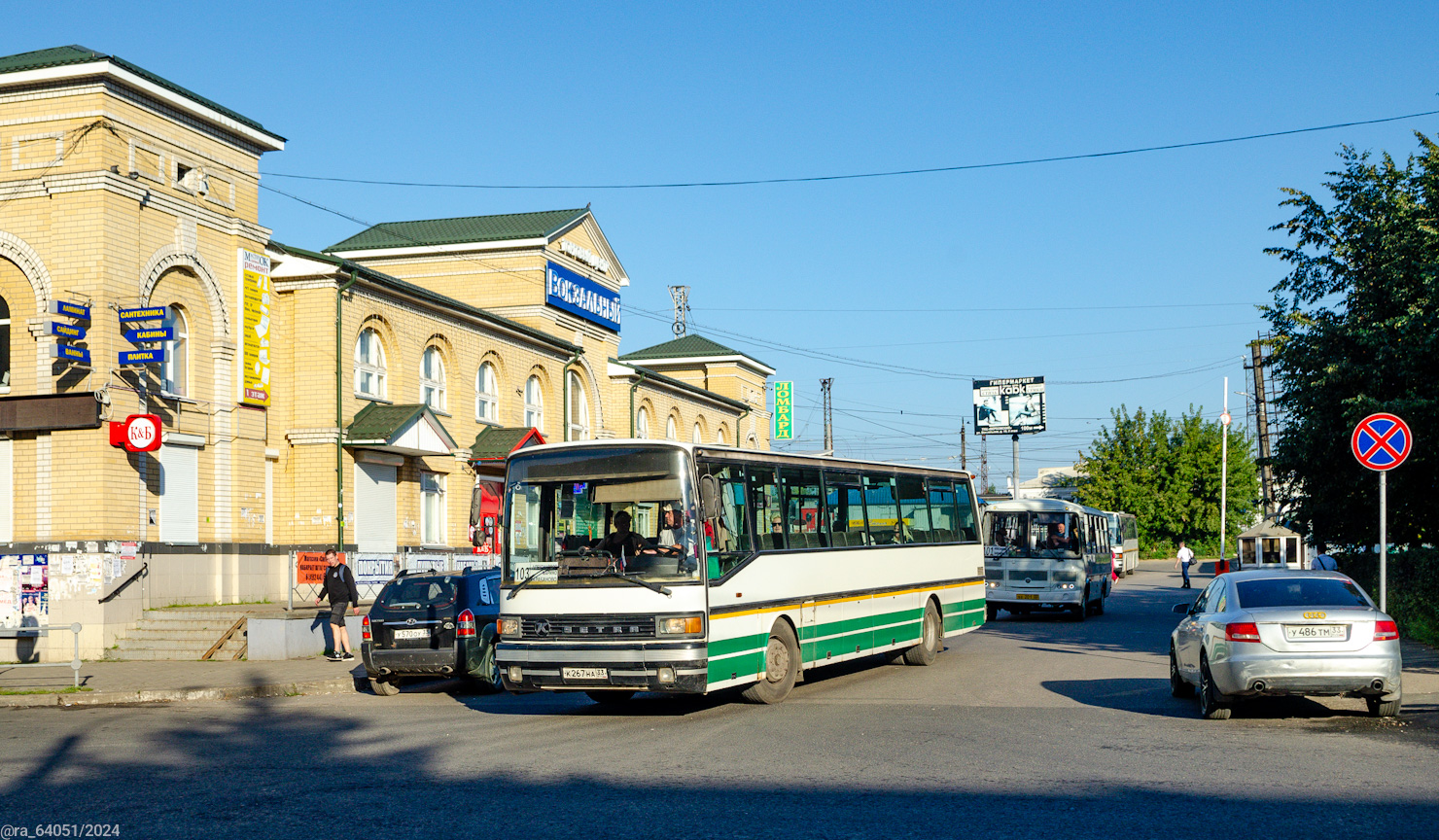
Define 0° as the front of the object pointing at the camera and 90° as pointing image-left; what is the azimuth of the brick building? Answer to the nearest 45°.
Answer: approximately 315°

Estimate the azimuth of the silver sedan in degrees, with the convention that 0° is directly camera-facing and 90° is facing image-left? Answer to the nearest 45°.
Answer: approximately 180°

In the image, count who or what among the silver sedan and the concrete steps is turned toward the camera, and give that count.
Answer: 1

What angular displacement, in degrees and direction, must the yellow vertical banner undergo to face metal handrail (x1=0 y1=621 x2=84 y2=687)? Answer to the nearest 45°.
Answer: approximately 45° to its right

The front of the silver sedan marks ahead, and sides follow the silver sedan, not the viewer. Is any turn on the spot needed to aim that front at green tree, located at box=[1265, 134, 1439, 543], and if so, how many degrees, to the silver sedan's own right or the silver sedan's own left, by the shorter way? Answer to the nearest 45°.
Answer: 0° — it already faces it

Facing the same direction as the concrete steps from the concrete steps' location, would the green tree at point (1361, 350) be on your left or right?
on your left
